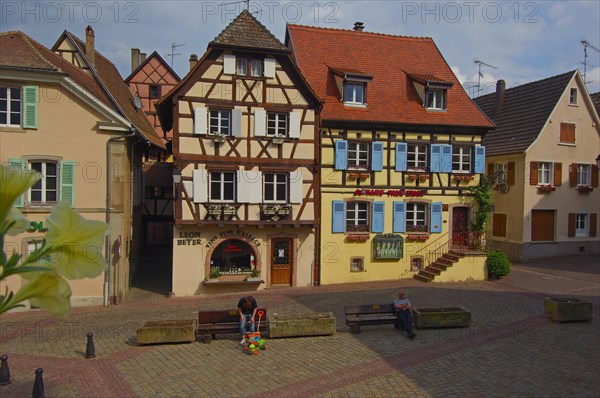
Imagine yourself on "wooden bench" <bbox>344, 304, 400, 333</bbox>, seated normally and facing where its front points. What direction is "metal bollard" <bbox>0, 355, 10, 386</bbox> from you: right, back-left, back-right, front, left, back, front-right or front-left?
front-right

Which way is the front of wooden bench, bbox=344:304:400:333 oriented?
toward the camera

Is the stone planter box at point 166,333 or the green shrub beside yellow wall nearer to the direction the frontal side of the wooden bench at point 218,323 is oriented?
the stone planter box

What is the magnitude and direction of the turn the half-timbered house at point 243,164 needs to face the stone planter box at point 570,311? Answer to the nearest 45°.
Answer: approximately 45° to its left

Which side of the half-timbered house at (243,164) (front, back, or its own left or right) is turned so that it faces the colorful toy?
front

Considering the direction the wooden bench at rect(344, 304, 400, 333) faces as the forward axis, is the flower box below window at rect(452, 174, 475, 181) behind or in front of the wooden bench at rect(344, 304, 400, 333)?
behind

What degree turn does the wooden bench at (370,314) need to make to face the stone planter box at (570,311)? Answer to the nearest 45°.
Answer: approximately 90° to its left

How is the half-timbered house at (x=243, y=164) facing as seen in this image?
toward the camera

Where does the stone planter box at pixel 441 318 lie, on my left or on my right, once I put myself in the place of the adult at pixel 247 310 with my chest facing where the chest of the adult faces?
on my left

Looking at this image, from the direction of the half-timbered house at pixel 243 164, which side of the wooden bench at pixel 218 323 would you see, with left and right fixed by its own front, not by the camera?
back

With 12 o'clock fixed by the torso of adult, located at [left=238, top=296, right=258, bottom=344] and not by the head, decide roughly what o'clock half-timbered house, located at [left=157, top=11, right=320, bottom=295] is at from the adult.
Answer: The half-timbered house is roughly at 6 o'clock from the adult.

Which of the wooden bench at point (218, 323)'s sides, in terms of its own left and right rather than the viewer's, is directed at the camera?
front
